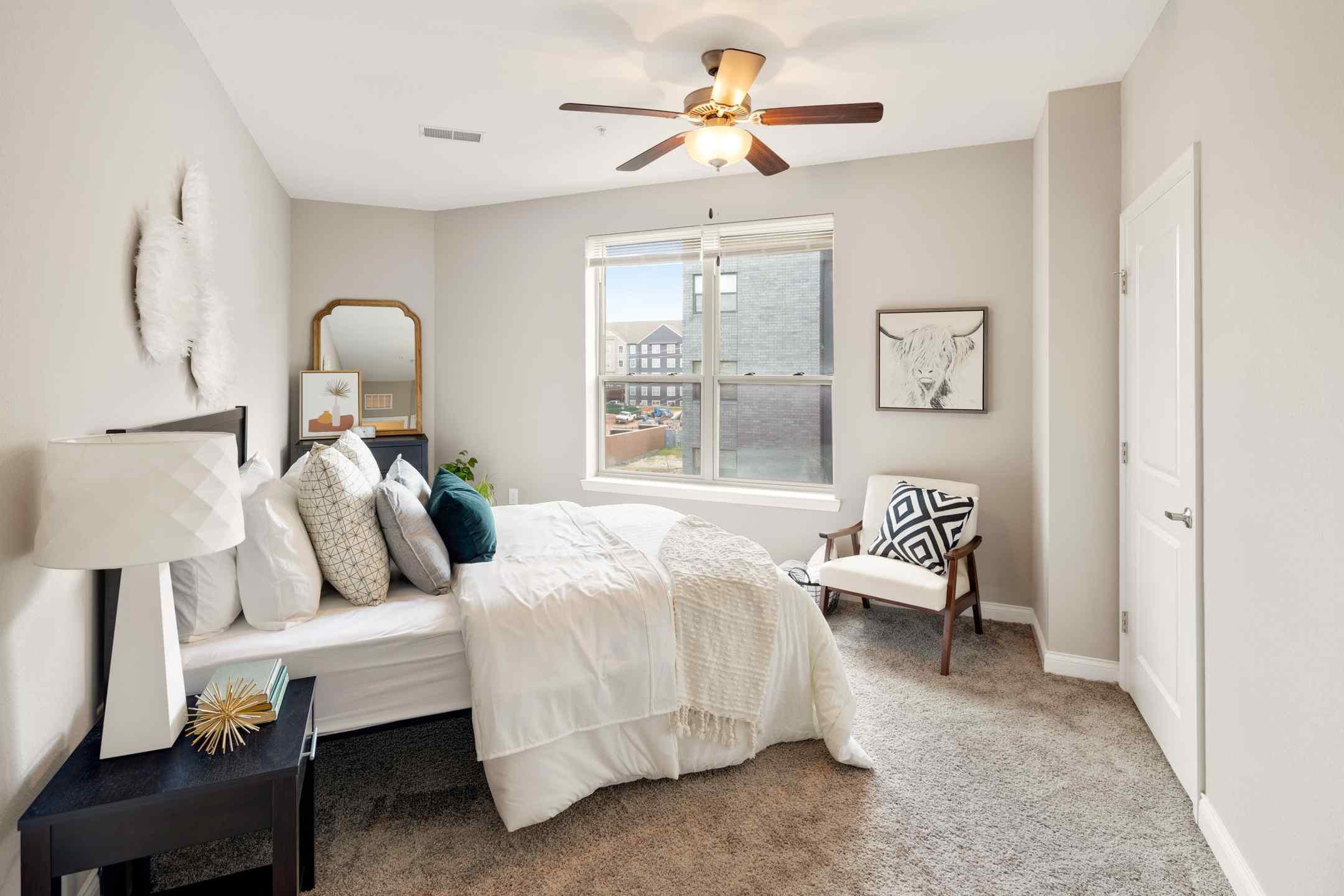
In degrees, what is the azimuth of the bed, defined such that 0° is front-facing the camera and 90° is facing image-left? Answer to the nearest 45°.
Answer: approximately 270°

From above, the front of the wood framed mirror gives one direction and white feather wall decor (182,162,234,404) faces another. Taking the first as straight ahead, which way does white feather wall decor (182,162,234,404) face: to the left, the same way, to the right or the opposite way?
to the left

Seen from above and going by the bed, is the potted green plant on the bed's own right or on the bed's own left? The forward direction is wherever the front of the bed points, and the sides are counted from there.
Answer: on the bed's own left

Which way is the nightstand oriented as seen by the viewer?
to the viewer's right

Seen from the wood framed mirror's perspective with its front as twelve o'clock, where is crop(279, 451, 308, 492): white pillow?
The white pillow is roughly at 12 o'clock from the wood framed mirror.

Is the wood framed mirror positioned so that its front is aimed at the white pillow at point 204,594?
yes

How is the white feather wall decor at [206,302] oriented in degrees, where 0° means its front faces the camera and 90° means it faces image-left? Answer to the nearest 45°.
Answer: approximately 270°
